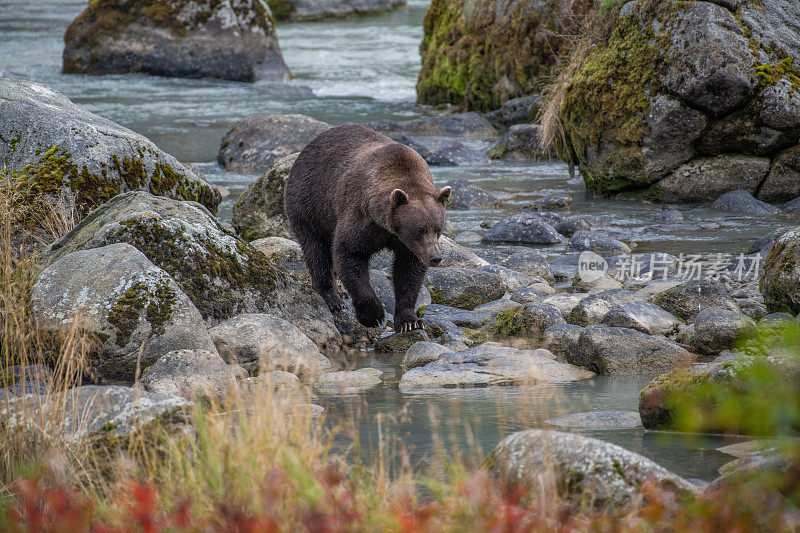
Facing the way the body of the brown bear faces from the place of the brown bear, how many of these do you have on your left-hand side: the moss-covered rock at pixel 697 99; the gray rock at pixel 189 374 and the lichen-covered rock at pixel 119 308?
1

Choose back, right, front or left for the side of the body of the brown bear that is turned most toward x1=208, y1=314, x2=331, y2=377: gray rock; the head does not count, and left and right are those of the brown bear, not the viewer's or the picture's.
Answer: right

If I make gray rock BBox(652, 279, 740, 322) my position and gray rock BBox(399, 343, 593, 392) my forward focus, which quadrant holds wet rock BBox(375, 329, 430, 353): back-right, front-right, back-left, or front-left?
front-right

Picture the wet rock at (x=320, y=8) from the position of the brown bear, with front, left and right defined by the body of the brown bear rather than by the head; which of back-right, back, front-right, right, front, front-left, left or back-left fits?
back-left

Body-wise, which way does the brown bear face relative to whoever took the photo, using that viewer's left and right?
facing the viewer and to the right of the viewer

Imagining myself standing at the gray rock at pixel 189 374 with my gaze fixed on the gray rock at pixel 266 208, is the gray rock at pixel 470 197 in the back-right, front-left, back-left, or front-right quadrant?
front-right

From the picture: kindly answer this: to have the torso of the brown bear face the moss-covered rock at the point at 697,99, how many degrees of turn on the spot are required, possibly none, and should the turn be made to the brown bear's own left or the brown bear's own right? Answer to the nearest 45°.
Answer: approximately 90° to the brown bear's own left

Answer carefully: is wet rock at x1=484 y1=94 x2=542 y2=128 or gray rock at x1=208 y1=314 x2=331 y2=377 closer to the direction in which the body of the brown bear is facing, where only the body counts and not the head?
the gray rock

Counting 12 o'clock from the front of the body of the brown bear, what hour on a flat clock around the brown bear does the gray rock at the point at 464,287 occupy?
The gray rock is roughly at 9 o'clock from the brown bear.

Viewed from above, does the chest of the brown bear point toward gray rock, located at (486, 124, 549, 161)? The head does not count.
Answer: no

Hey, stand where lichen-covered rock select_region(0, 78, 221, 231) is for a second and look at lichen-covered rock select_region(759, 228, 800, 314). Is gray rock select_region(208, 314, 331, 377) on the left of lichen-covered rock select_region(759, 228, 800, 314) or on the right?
right

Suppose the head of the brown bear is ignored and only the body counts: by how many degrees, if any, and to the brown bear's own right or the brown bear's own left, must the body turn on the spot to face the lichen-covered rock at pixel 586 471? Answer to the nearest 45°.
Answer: approximately 45° to the brown bear's own right

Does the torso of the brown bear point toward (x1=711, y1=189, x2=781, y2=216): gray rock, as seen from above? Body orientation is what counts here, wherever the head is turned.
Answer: no

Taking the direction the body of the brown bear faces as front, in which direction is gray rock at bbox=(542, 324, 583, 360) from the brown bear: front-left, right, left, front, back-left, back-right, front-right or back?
front

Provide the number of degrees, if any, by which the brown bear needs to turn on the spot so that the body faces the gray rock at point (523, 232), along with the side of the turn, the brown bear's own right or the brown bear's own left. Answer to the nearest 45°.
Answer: approximately 90° to the brown bear's own left

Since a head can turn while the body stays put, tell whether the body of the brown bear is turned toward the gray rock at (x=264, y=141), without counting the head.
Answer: no

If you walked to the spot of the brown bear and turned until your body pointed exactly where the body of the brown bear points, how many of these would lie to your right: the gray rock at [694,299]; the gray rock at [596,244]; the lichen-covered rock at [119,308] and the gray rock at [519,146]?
1

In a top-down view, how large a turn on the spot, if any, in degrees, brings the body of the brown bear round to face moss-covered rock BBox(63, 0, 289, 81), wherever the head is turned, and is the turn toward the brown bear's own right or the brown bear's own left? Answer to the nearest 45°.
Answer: approximately 135° to the brown bear's own left
